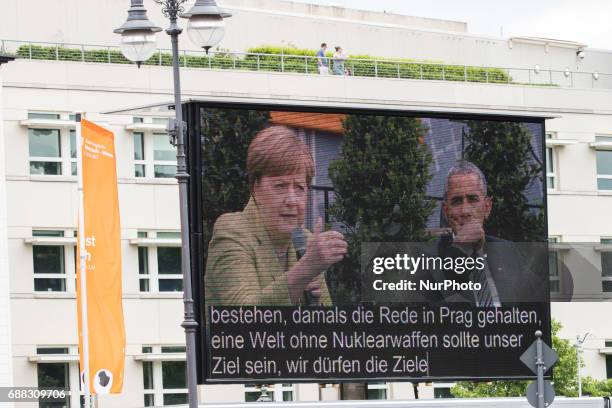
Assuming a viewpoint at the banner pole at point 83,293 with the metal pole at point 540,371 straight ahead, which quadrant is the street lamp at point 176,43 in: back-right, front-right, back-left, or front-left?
front-right

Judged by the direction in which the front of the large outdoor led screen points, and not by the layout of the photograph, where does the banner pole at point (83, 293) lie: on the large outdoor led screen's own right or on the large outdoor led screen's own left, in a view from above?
on the large outdoor led screen's own right

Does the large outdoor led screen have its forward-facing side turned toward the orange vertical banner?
no

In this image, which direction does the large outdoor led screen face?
toward the camera

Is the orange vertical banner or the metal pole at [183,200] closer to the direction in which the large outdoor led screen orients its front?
the metal pole

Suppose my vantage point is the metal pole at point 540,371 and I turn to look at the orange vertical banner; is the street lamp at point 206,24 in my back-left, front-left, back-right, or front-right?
front-left

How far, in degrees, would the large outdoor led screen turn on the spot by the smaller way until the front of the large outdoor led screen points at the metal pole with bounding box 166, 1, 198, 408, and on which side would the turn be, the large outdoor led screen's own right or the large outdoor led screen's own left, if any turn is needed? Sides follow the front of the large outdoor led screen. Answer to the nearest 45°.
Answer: approximately 45° to the large outdoor led screen's own right

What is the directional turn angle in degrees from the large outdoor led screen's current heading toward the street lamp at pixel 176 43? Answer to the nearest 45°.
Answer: approximately 45° to its right
